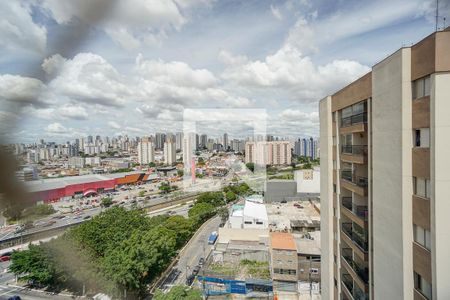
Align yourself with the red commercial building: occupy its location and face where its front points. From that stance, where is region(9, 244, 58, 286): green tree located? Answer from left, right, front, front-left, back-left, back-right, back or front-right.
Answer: front-right

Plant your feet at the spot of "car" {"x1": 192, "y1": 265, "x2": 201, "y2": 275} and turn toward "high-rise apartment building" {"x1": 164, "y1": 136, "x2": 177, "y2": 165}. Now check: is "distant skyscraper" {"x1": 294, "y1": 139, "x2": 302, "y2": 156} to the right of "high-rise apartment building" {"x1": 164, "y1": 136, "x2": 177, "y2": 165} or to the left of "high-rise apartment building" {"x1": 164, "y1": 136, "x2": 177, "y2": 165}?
right

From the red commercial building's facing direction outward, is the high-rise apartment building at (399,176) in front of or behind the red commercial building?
in front

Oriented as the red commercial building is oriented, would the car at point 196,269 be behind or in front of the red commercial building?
in front

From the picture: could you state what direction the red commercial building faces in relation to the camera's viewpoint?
facing the viewer and to the right of the viewer

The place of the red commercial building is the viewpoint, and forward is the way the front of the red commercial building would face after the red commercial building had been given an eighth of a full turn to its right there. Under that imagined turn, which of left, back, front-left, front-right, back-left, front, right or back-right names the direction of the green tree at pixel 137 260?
front

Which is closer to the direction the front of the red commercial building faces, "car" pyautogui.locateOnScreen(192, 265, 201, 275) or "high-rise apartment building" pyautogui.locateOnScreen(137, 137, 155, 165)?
the car

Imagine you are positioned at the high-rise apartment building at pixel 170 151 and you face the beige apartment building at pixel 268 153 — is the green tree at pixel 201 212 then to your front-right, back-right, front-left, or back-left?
front-right

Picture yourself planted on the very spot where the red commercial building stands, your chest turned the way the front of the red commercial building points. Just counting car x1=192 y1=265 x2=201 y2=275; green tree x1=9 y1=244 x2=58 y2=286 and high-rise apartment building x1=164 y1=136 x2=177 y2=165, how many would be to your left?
1
